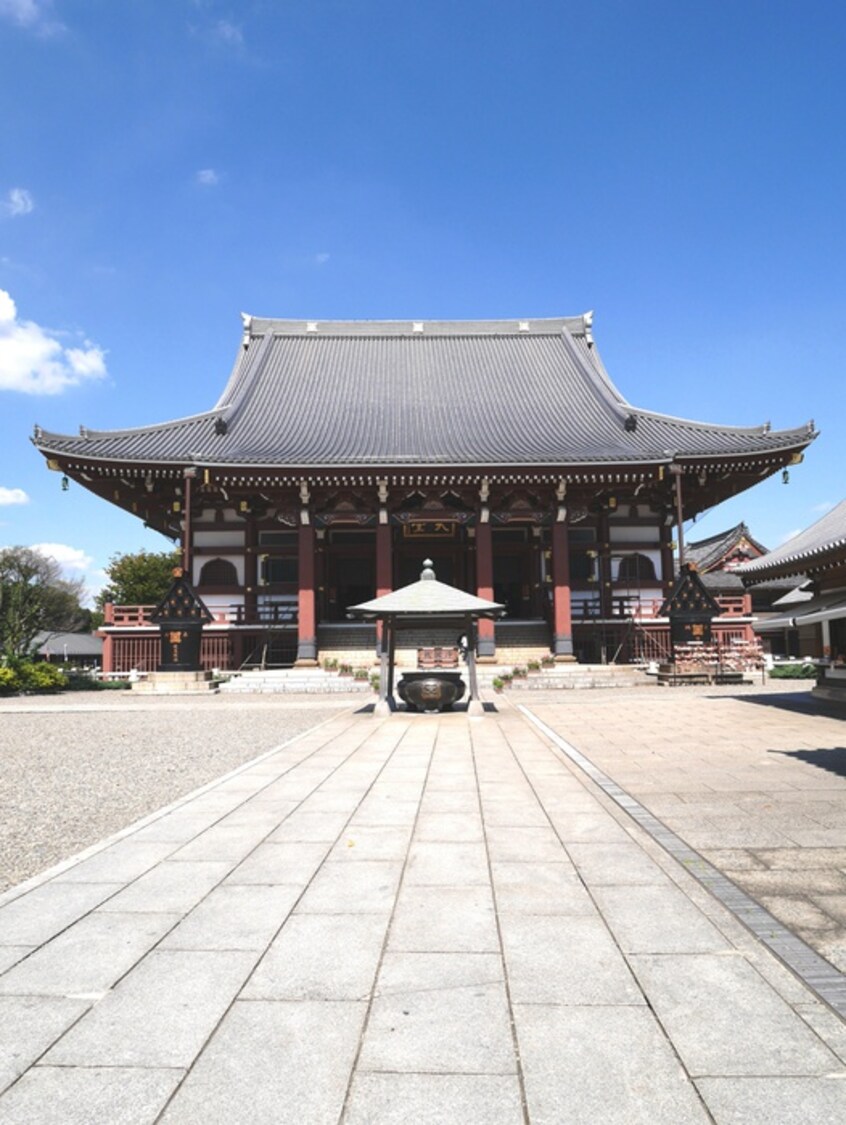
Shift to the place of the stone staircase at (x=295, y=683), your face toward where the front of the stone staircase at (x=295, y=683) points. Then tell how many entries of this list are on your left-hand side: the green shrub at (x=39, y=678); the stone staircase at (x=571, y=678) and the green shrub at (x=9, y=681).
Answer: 1

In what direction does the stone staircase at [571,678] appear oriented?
toward the camera

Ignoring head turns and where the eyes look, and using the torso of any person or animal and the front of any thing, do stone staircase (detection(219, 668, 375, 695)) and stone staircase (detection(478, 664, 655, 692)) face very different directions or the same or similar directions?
same or similar directions

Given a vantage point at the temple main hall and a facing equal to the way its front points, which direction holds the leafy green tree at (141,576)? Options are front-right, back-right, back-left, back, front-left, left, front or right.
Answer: back-right

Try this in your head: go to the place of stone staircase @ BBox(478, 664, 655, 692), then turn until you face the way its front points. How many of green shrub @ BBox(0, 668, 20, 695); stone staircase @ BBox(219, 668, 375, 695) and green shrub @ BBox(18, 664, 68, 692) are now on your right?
3

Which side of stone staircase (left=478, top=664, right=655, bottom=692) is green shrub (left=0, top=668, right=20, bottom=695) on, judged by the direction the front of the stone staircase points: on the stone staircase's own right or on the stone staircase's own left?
on the stone staircase's own right

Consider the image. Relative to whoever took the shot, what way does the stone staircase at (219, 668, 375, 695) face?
facing the viewer

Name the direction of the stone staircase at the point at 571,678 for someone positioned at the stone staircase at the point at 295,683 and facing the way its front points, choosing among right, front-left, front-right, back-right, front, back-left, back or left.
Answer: left

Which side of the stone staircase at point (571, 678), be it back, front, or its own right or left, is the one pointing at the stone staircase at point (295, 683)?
right

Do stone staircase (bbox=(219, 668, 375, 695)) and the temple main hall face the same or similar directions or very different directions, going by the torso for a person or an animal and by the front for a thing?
same or similar directions

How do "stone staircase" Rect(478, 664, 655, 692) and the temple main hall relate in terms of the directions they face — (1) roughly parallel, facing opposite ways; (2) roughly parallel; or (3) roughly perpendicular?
roughly parallel
